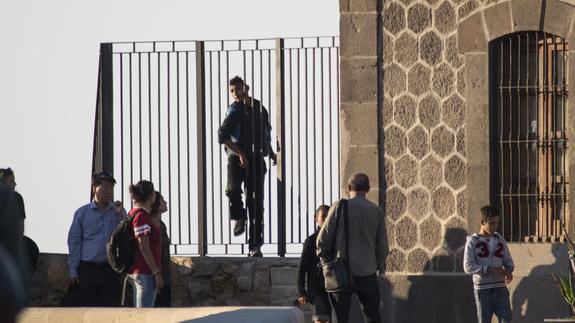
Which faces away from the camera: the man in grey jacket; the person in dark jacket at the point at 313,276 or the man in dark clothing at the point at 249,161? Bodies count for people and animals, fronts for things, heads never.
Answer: the man in grey jacket

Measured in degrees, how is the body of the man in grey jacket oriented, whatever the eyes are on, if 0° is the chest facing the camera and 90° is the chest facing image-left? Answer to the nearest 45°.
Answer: approximately 180°

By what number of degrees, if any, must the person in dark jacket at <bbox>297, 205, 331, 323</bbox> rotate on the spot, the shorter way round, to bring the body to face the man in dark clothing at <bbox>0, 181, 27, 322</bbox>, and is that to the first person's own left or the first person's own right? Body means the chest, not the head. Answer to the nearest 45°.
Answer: approximately 45° to the first person's own right

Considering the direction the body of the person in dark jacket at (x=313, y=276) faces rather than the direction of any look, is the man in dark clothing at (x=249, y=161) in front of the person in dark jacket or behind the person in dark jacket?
behind

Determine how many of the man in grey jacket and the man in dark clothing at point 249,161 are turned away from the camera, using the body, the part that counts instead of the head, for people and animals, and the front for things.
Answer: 1

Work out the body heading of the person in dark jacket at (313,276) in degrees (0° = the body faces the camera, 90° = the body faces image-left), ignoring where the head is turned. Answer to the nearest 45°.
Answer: approximately 315°

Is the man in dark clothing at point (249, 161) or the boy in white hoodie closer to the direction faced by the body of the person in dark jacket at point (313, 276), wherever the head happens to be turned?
the boy in white hoodie

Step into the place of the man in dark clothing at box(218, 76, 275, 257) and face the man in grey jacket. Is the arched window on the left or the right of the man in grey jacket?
left

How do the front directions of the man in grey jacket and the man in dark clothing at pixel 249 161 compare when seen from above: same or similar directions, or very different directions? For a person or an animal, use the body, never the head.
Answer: very different directions

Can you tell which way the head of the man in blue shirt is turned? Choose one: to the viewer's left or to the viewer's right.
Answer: to the viewer's right

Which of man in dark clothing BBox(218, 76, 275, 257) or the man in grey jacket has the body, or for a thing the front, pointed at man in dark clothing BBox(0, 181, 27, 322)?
man in dark clothing BBox(218, 76, 275, 257)
